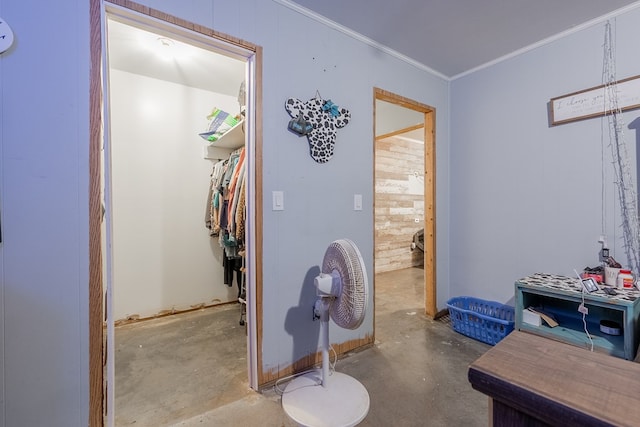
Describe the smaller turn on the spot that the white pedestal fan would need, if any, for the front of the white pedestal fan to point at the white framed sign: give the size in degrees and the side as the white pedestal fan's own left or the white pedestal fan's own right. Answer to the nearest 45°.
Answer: approximately 45° to the white pedestal fan's own right

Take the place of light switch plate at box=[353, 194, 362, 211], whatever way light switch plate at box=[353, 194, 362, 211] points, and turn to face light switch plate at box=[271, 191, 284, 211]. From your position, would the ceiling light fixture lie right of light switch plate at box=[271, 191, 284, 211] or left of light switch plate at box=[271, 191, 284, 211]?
right

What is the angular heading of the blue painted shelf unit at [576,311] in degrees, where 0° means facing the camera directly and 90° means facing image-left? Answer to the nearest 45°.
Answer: approximately 45°

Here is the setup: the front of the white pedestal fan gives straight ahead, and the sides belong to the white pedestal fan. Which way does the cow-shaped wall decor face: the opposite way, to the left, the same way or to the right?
to the right

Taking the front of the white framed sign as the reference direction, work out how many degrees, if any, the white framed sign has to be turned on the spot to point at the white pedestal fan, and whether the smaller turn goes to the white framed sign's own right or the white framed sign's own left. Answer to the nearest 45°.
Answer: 0° — it already faces it

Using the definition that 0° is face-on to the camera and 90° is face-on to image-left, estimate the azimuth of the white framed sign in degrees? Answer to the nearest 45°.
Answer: approximately 45°

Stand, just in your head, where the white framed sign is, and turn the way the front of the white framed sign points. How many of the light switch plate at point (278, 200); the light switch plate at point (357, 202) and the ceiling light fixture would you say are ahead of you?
3

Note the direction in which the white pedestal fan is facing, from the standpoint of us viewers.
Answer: facing away from the viewer and to the right of the viewer
